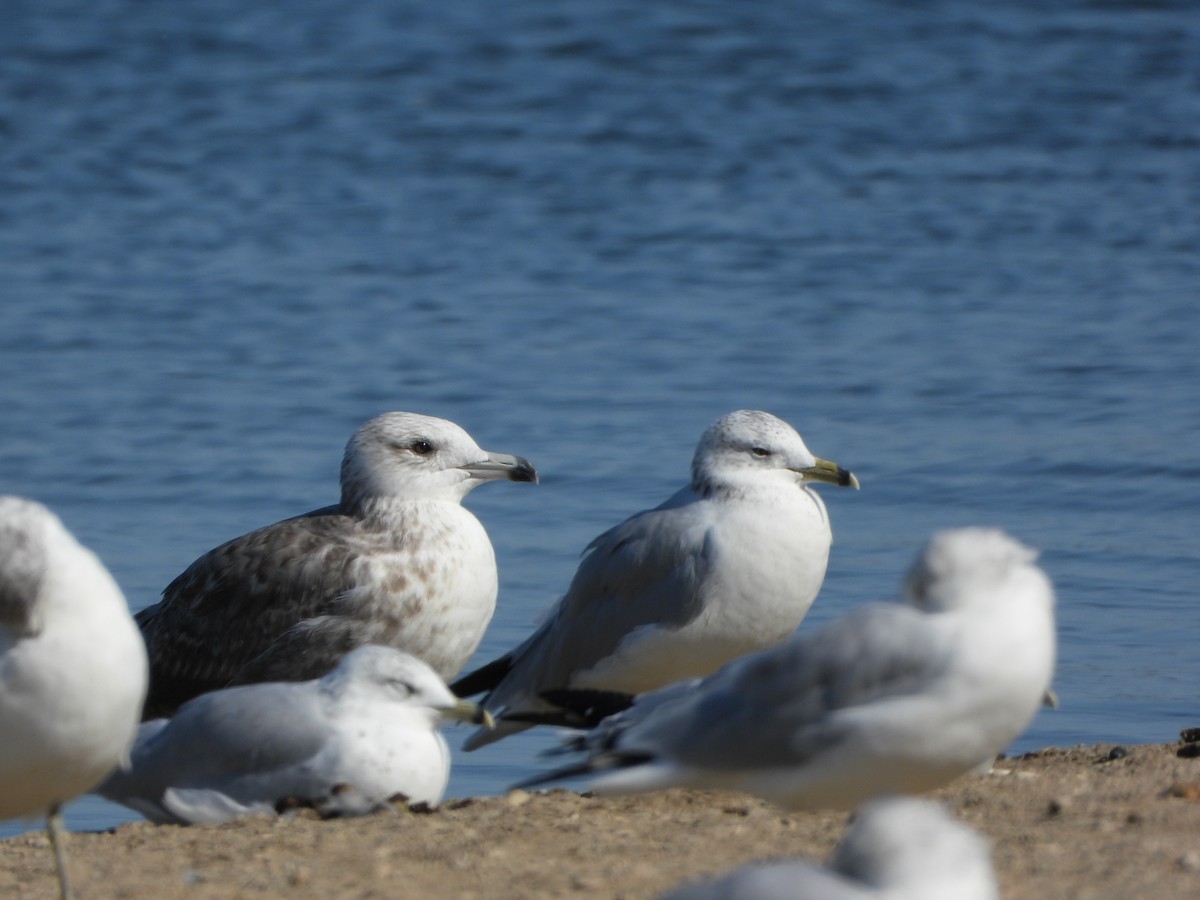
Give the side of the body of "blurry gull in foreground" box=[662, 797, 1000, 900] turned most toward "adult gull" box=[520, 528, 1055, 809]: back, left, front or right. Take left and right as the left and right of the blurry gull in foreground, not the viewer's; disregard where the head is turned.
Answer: left

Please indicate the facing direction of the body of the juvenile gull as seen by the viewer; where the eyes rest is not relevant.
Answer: to the viewer's right

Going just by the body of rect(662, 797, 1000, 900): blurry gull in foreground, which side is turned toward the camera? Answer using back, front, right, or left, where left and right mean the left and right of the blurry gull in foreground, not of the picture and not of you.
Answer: right

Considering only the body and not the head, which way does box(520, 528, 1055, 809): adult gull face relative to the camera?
to the viewer's right

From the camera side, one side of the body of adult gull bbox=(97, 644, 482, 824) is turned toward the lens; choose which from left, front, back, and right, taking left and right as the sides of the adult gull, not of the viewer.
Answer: right

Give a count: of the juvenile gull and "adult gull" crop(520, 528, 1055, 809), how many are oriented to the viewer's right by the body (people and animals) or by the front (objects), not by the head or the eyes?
2

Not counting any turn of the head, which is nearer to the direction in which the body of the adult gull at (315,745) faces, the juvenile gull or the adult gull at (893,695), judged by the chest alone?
the adult gull
